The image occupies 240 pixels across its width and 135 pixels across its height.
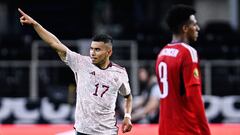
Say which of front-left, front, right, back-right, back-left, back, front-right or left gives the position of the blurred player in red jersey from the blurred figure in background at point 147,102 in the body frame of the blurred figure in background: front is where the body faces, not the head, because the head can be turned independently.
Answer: front-left

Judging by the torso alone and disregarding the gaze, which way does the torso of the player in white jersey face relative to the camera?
toward the camera

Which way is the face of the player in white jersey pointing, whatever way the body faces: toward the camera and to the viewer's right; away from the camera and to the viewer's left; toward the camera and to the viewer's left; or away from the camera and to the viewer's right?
toward the camera and to the viewer's left

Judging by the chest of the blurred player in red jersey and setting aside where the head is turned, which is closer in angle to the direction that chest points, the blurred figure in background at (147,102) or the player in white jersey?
the blurred figure in background

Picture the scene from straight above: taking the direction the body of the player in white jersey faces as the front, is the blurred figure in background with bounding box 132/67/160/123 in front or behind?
behind

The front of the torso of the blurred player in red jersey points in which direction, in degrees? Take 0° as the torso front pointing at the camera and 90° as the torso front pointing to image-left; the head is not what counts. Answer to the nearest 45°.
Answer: approximately 225°

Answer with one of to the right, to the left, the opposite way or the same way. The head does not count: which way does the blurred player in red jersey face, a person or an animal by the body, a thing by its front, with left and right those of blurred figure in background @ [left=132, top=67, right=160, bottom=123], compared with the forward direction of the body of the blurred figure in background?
the opposite way

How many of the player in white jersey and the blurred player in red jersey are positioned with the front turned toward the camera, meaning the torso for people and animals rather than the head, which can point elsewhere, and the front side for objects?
1

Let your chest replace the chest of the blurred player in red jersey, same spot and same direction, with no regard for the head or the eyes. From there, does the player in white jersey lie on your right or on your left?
on your left

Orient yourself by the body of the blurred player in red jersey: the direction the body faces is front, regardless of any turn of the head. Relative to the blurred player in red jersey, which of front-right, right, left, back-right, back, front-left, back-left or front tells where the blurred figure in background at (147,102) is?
front-left

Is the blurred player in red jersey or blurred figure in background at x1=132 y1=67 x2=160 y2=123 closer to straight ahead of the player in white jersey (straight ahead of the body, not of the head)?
the blurred player in red jersey
